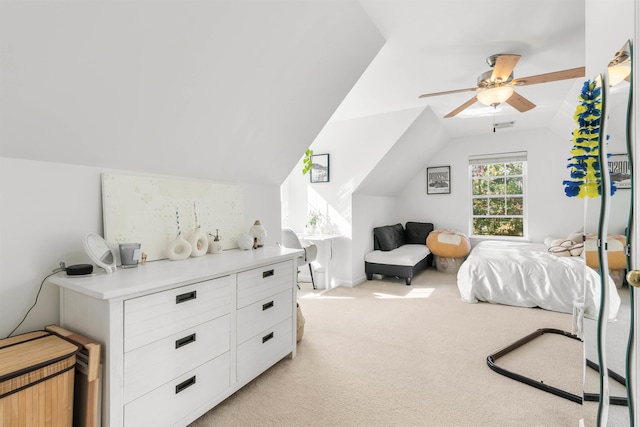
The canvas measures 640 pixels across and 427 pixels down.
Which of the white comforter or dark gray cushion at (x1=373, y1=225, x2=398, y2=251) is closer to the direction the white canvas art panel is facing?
the white comforter

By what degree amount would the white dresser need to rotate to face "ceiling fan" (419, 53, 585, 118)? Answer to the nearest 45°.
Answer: approximately 45° to its left

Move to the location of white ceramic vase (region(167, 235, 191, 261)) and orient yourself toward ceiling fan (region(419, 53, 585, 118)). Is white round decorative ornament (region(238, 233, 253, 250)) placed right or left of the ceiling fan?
left

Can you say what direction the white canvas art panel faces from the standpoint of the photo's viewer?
facing the viewer and to the right of the viewer

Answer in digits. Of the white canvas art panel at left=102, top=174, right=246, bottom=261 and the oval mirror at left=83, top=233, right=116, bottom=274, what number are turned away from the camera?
0

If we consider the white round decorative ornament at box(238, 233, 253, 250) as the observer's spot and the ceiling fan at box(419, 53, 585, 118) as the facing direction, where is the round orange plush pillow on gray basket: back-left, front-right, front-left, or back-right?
front-left

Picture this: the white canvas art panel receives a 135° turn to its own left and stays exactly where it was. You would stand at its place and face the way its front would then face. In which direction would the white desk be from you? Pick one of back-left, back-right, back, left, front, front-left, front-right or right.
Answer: front-right

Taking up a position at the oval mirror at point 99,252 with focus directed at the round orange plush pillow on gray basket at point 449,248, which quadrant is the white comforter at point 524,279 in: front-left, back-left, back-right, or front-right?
front-right

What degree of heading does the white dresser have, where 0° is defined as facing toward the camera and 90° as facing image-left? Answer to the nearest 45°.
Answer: approximately 315°
